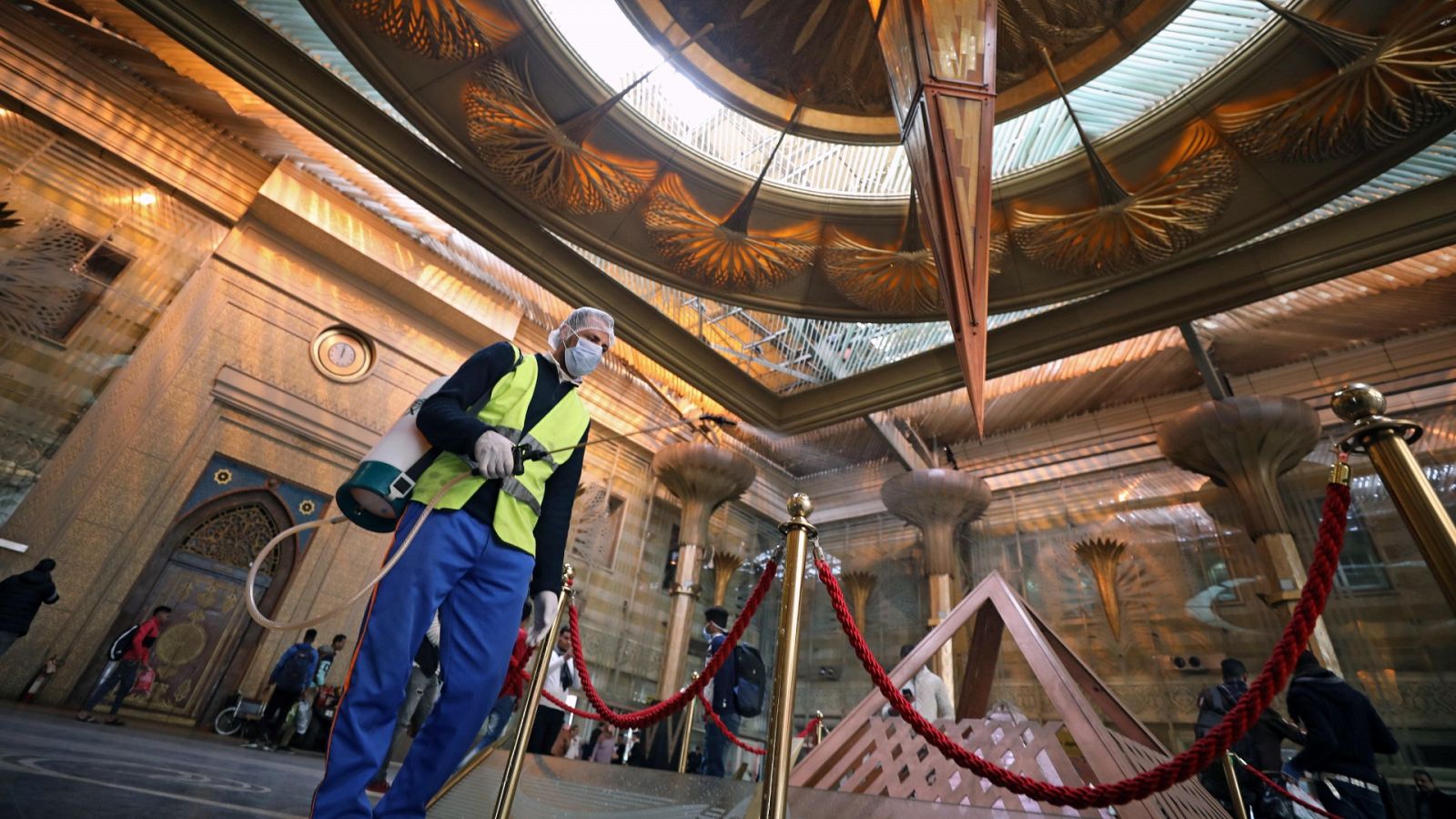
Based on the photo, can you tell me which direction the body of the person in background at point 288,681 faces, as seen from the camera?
away from the camera

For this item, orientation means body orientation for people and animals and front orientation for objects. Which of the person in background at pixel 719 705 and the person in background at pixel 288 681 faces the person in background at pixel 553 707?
the person in background at pixel 719 705

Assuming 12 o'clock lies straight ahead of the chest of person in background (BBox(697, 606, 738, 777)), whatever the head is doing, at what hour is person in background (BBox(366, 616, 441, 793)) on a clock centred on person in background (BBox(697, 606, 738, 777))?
person in background (BBox(366, 616, 441, 793)) is roughly at 11 o'clock from person in background (BBox(697, 606, 738, 777)).

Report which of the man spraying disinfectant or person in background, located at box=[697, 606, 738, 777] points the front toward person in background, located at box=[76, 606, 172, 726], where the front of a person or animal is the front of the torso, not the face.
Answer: person in background, located at box=[697, 606, 738, 777]

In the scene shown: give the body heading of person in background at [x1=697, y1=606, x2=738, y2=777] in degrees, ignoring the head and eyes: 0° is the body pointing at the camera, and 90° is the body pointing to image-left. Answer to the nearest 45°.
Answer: approximately 90°

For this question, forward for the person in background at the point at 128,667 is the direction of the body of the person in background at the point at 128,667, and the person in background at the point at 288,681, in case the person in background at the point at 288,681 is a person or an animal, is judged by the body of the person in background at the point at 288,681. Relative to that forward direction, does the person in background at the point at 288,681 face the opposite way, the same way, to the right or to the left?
to the left

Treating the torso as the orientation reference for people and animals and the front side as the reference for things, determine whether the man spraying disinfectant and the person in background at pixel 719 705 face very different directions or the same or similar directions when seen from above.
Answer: very different directions

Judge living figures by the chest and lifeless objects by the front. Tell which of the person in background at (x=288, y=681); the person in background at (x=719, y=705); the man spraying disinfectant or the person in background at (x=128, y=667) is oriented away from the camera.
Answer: the person in background at (x=288, y=681)

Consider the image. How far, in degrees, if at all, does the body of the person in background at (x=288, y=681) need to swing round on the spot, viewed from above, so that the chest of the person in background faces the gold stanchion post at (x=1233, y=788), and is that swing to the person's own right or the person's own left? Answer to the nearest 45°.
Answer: approximately 135° to the person's own right

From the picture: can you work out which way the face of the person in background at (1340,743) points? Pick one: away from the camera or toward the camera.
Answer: away from the camera

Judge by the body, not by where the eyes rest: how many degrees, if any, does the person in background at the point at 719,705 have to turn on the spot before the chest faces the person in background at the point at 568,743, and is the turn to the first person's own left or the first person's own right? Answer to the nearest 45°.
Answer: approximately 45° to the first person's own right

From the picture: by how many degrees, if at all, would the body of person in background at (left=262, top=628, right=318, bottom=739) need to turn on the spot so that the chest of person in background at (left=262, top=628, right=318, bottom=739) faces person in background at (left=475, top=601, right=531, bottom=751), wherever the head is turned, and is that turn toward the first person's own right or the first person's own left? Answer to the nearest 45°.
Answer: approximately 135° to the first person's own right

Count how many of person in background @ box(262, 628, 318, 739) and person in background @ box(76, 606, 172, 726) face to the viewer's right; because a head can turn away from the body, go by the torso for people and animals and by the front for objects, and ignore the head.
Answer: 1

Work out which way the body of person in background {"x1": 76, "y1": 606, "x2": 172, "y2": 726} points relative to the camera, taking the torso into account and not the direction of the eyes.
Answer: to the viewer's right

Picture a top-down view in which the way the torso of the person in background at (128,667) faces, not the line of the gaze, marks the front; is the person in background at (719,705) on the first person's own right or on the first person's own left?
on the first person's own right
